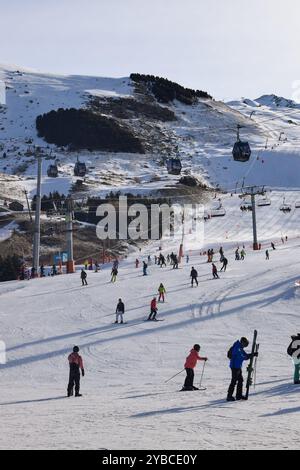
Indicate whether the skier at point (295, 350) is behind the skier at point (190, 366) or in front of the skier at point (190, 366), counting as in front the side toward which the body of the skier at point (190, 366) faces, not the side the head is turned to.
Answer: in front

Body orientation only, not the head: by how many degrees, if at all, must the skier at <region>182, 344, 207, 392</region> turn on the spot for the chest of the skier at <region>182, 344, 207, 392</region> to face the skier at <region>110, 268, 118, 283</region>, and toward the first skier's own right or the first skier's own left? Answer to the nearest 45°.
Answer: approximately 90° to the first skier's own left

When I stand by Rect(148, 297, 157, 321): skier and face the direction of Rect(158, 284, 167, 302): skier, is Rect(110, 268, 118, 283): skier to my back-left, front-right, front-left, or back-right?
front-left

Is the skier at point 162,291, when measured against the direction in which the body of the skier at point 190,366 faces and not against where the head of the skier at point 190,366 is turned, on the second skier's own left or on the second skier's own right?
on the second skier's own left

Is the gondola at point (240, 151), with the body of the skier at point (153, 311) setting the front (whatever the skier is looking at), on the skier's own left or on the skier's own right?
on the skier's own left

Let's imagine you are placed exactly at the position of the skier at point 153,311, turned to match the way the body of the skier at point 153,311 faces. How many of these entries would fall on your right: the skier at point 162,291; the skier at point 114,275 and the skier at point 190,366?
1

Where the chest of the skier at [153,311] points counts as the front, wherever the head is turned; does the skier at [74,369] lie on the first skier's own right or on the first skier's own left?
on the first skier's own right

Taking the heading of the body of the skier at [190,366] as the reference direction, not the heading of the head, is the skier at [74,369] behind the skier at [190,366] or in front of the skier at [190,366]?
behind
